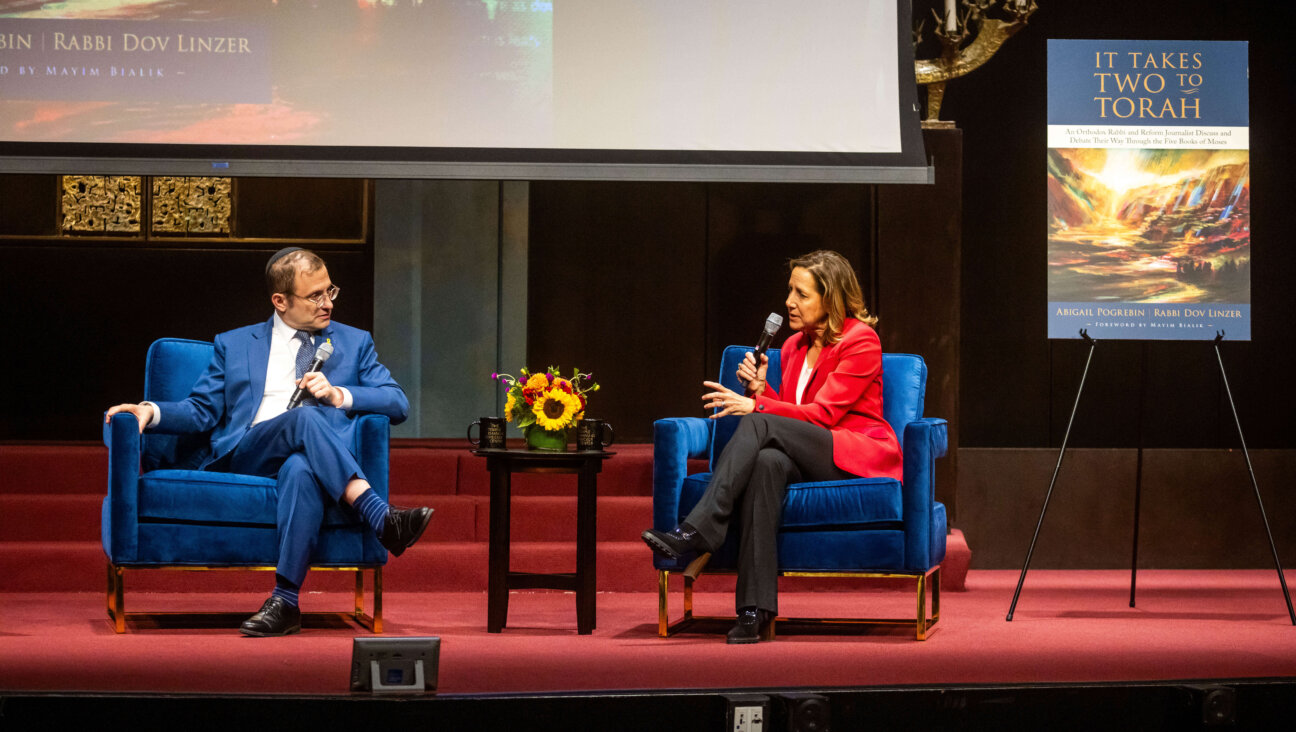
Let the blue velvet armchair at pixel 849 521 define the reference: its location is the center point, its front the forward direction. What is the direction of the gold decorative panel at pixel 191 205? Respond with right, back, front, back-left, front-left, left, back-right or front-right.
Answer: back-right

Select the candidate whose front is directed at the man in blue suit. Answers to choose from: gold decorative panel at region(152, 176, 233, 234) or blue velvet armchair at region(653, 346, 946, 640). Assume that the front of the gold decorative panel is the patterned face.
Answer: the gold decorative panel

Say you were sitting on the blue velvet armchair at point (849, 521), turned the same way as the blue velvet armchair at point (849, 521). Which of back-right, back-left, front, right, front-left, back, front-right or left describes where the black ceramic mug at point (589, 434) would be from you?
right

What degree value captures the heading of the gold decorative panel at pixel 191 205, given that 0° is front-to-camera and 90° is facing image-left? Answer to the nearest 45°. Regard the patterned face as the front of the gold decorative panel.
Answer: approximately 0°

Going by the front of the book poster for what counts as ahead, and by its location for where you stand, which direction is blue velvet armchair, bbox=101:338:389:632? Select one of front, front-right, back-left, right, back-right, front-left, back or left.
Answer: front-right

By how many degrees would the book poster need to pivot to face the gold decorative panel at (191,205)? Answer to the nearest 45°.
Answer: approximately 90° to its right

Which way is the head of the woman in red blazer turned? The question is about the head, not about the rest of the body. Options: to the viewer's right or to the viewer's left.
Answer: to the viewer's left

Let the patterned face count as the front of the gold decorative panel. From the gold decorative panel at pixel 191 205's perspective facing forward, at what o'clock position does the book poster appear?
The book poster is roughly at 10 o'clock from the gold decorative panel.

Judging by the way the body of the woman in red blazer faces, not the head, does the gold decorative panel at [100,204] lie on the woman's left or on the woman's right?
on the woman's right

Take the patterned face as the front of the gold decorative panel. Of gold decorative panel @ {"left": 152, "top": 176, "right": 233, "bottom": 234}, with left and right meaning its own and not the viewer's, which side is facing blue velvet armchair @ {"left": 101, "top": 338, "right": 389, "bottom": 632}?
front

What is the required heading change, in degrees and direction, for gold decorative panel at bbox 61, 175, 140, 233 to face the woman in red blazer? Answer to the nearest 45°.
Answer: approximately 45° to its left

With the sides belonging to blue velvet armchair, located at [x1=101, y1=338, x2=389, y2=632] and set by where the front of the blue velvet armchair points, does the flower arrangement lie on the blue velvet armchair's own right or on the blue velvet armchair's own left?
on the blue velvet armchair's own left

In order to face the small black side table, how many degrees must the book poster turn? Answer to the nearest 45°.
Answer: approximately 45° to its right
